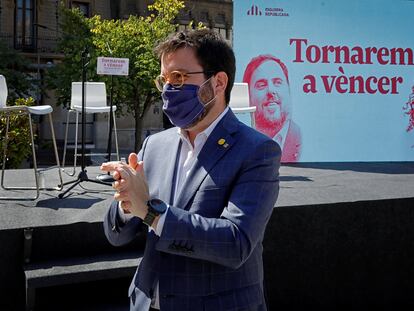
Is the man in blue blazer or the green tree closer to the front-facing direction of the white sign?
the man in blue blazer

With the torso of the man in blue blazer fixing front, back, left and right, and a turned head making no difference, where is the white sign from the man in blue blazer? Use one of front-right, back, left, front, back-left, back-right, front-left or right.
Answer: back-right

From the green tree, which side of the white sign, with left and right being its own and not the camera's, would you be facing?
back

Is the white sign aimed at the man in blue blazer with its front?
yes

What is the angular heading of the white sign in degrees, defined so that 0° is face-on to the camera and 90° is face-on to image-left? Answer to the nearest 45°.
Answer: approximately 0°

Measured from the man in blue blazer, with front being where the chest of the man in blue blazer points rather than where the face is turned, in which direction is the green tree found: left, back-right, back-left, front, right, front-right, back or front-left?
back-right
